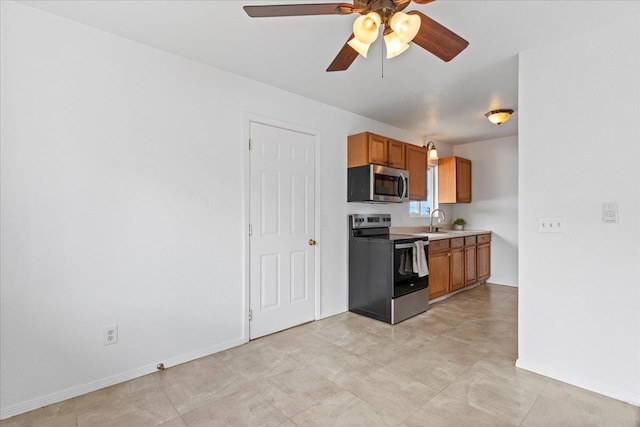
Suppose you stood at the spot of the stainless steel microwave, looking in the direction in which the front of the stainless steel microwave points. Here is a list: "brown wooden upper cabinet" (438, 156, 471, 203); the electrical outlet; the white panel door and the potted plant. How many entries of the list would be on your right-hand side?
2

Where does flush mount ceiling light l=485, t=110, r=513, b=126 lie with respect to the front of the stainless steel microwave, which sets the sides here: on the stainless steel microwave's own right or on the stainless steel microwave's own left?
on the stainless steel microwave's own left

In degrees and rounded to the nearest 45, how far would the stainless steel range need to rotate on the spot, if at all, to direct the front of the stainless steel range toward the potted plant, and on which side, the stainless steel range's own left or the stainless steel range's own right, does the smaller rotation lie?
approximately 90° to the stainless steel range's own left

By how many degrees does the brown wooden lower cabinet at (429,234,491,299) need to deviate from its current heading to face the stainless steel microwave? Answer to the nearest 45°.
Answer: approximately 90° to its right

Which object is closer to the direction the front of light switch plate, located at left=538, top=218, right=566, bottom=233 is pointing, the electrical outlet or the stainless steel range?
the electrical outlet

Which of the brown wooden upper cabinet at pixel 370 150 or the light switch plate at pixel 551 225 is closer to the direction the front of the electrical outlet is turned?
the light switch plate

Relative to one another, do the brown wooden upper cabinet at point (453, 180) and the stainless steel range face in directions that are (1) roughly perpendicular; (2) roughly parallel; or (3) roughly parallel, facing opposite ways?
roughly parallel

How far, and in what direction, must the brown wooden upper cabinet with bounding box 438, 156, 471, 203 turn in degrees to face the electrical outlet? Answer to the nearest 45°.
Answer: approximately 90° to its right

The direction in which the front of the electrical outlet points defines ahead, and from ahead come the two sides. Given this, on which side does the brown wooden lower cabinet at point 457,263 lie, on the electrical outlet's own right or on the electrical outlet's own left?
on the electrical outlet's own left

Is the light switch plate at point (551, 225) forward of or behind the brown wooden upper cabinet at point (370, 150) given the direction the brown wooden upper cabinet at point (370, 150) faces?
forward
